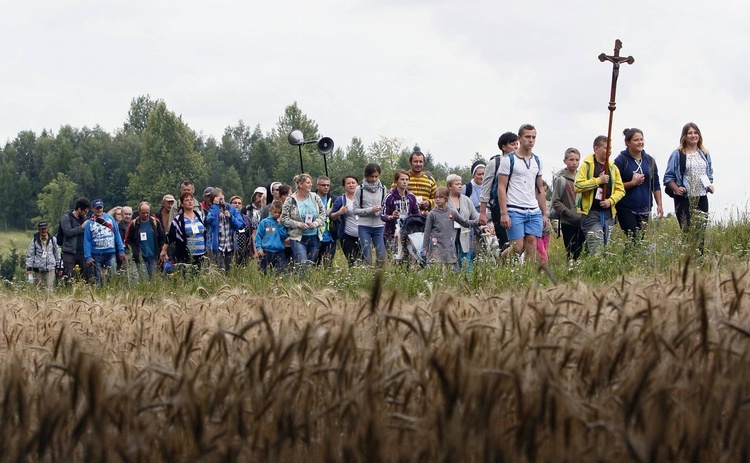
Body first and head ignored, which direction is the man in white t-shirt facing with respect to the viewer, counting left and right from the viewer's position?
facing the viewer and to the right of the viewer

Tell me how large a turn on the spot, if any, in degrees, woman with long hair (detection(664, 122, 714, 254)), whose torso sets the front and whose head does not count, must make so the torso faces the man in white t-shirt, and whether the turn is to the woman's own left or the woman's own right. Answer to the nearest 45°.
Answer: approximately 90° to the woman's own right

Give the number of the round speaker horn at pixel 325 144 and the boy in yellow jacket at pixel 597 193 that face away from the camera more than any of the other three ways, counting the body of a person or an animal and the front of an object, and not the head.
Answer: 0

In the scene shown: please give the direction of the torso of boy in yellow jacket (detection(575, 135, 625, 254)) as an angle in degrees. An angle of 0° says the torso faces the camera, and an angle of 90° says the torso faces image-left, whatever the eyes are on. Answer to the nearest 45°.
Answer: approximately 315°

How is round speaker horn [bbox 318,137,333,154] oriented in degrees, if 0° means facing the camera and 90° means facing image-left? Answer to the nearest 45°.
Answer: approximately 0°

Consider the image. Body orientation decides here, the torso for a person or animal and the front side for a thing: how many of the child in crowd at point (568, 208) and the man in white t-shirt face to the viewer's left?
0

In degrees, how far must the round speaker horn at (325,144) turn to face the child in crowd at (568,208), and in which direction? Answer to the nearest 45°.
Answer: approximately 45° to its left
